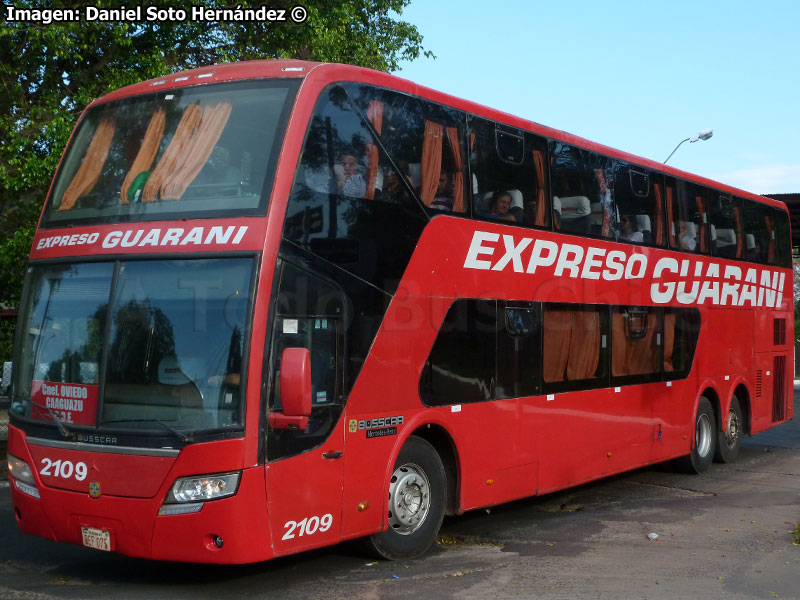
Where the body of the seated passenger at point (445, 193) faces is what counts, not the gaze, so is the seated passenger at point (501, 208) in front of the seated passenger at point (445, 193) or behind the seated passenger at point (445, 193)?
behind

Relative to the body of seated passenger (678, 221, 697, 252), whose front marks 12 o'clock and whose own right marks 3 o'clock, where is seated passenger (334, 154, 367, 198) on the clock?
seated passenger (334, 154, 367, 198) is roughly at 11 o'clock from seated passenger (678, 221, 697, 252).

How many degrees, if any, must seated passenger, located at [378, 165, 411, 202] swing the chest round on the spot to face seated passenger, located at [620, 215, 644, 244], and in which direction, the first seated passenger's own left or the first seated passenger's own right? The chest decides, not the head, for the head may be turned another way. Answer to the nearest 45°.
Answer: approximately 180°

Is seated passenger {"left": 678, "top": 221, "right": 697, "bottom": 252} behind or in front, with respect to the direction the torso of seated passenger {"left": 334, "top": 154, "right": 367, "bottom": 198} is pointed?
behind

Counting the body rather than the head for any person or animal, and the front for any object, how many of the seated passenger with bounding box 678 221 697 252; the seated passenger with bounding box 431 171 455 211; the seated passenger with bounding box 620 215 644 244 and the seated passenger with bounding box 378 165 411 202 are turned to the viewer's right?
0

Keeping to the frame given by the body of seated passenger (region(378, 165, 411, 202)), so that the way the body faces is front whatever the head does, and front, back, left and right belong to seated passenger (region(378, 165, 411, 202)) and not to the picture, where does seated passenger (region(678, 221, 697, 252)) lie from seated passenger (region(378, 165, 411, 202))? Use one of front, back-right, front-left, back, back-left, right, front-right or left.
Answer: back

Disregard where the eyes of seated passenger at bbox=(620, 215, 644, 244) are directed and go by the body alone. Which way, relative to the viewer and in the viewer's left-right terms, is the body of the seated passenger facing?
facing the viewer and to the left of the viewer

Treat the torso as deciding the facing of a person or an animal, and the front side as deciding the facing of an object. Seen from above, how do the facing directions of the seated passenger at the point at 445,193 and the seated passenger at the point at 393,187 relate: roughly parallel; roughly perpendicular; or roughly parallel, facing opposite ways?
roughly parallel

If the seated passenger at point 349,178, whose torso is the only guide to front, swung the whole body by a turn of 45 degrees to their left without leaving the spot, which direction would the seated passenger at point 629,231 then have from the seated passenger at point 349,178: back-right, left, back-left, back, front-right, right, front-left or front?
back-left

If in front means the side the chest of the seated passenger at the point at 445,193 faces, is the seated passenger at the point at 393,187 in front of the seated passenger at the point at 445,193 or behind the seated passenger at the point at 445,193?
in front

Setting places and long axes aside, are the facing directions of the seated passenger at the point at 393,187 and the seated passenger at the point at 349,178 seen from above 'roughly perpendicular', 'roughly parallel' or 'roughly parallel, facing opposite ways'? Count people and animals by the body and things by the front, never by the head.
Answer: roughly parallel

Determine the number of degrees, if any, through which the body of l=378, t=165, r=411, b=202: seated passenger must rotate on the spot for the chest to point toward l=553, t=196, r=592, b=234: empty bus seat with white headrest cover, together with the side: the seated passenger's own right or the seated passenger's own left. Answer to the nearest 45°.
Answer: approximately 180°

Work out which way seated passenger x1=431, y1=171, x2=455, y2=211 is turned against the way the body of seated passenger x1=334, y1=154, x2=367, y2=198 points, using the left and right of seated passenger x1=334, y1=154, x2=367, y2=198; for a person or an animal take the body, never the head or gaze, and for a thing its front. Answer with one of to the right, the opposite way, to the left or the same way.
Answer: the same way
